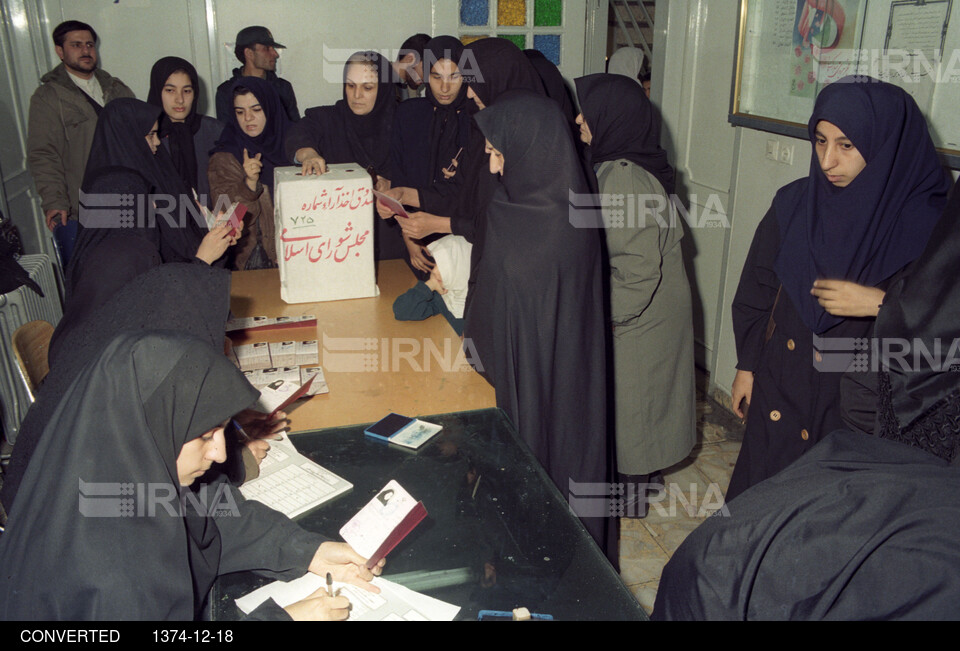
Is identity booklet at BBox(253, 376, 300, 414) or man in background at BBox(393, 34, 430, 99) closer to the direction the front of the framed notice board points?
the identity booklet

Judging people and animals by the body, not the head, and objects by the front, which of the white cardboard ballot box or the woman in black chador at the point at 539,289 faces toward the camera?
the white cardboard ballot box

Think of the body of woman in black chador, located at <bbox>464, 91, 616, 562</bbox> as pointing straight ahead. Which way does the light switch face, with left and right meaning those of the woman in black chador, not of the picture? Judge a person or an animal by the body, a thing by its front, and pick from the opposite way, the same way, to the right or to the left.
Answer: to the left

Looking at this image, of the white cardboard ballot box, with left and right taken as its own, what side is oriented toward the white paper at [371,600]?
front

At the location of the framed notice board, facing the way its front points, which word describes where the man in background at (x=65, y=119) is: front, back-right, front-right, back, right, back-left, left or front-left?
front-right

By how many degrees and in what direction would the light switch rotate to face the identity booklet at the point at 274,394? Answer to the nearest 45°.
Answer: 0° — it already faces it

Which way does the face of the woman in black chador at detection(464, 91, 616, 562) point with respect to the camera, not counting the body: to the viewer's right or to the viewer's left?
to the viewer's left

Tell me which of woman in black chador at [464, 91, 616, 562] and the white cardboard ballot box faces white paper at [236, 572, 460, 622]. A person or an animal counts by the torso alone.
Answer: the white cardboard ballot box

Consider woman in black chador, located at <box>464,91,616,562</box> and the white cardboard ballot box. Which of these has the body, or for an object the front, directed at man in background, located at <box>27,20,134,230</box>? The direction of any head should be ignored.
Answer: the woman in black chador

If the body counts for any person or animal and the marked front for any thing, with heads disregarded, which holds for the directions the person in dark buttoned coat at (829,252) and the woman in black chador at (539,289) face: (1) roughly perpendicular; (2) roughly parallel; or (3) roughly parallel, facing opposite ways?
roughly perpendicular

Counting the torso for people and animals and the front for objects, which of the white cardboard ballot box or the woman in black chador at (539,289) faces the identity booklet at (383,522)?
the white cardboard ballot box

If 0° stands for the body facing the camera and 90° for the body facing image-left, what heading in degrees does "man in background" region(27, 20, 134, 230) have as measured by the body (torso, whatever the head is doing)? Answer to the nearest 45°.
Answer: approximately 315°

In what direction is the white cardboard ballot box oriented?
toward the camera

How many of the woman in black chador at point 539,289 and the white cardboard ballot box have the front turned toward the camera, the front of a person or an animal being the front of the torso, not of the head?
1

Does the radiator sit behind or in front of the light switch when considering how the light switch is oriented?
in front

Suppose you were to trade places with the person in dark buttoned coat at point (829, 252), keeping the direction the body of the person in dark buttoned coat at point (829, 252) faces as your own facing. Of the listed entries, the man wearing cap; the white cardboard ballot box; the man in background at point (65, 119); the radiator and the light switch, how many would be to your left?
0

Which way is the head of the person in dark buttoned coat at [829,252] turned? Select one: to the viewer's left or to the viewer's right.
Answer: to the viewer's left

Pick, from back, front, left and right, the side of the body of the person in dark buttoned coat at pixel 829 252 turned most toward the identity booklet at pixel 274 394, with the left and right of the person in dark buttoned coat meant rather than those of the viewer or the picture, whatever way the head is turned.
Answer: front

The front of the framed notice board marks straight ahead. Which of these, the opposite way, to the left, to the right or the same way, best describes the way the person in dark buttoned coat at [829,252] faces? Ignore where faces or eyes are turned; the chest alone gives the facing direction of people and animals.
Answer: the same way

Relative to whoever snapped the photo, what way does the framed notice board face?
facing the viewer and to the left of the viewer
